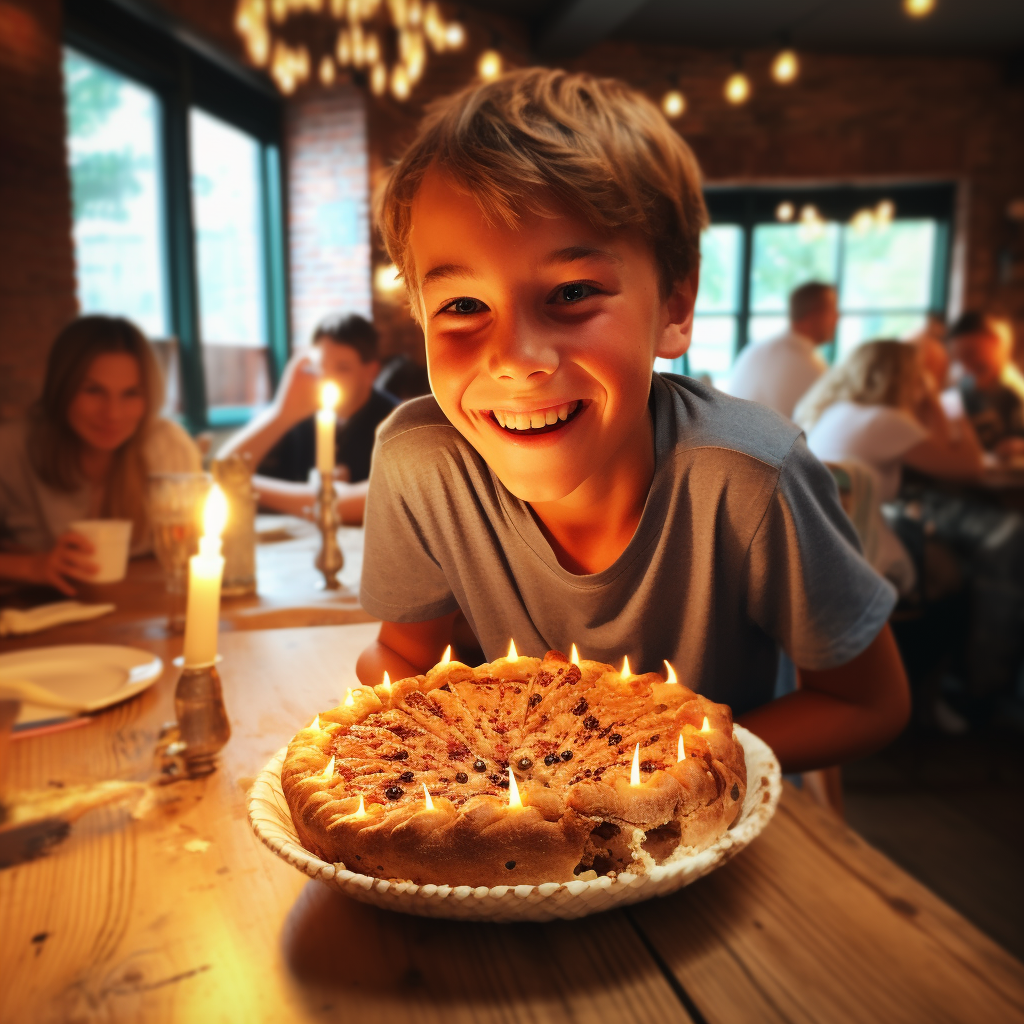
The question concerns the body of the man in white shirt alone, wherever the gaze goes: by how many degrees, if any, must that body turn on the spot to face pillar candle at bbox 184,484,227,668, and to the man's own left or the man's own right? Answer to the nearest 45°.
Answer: approximately 135° to the man's own right

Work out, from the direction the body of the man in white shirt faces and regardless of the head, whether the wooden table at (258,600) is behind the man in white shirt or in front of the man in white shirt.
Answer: behind

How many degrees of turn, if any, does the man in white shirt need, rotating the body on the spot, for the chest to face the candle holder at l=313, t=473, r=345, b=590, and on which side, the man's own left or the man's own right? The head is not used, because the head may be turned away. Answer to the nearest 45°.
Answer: approximately 135° to the man's own right

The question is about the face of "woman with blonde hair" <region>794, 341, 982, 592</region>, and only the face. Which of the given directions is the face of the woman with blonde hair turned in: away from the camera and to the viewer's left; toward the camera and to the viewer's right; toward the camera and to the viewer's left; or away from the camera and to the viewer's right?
away from the camera and to the viewer's right

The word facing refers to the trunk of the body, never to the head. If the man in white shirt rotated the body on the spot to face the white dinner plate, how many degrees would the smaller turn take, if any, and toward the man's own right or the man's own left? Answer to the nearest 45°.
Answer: approximately 135° to the man's own right

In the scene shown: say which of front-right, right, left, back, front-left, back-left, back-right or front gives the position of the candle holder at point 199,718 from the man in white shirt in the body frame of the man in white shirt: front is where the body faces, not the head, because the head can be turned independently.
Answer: back-right

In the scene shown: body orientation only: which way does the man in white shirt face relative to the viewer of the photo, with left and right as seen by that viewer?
facing away from the viewer and to the right of the viewer

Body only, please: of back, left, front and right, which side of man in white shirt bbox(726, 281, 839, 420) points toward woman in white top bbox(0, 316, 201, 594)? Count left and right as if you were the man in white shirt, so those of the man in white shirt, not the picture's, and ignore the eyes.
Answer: back
